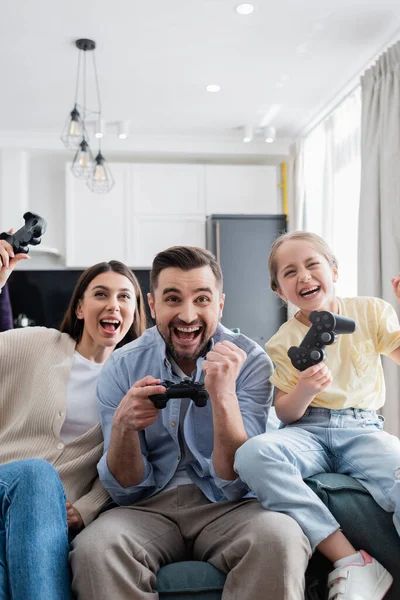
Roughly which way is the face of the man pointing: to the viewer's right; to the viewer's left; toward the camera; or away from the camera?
toward the camera

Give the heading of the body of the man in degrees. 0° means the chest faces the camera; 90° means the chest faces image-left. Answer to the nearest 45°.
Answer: approximately 0°

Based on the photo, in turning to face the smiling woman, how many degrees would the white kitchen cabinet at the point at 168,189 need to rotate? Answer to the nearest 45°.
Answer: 0° — it already faces them

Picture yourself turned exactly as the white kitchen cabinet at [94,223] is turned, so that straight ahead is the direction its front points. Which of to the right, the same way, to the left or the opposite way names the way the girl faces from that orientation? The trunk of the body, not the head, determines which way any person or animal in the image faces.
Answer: the same way

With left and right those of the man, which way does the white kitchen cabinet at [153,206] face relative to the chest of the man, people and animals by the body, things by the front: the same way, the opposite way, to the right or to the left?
the same way

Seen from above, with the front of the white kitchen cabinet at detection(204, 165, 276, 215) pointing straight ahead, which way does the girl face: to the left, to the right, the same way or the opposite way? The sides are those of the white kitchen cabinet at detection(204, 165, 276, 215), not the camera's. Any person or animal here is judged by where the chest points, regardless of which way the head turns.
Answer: the same way

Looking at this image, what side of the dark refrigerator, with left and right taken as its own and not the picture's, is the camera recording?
front

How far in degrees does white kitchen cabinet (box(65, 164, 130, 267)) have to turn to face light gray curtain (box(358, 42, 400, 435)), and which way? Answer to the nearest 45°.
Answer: approximately 45° to its left

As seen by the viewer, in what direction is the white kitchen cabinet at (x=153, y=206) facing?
toward the camera

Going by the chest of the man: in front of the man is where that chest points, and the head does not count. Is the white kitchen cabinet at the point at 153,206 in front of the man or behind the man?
behind

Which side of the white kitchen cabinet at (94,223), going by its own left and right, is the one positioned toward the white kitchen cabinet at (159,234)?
left

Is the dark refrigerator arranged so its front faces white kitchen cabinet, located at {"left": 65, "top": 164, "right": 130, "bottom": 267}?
no

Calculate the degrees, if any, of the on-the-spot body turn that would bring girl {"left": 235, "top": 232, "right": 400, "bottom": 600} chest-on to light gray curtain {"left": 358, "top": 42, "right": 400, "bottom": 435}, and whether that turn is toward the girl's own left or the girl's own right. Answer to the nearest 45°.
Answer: approximately 180°

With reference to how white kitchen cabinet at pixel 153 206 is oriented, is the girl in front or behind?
in front

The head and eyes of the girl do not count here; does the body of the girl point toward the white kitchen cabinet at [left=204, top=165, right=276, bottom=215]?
no

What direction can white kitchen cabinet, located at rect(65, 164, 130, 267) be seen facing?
toward the camera
